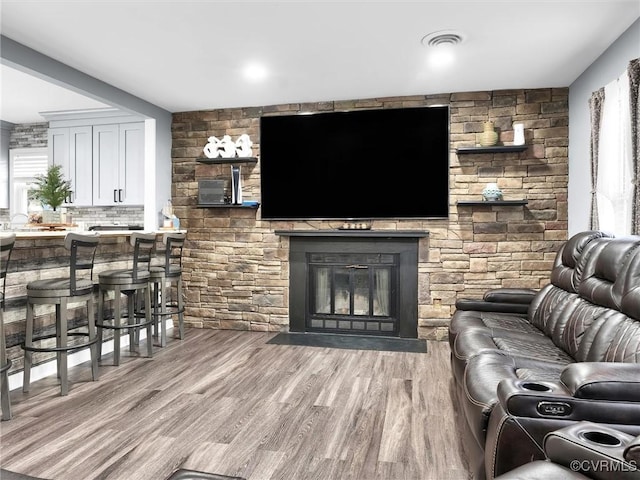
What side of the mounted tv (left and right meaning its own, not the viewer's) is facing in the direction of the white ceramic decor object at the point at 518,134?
left

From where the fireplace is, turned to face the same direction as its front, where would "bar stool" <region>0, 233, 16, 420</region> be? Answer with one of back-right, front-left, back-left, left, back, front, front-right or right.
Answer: front-right

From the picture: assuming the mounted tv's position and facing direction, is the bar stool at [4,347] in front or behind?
in front

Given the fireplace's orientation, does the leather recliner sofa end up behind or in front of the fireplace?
in front

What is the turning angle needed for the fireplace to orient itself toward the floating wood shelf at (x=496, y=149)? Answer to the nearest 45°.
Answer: approximately 90° to its left

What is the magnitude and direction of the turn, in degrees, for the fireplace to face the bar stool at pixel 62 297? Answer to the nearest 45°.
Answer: approximately 45° to its right

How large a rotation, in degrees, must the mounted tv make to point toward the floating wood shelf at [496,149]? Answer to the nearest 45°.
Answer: approximately 90° to its left

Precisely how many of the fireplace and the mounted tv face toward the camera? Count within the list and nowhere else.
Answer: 2

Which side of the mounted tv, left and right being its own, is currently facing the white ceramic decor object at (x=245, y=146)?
right

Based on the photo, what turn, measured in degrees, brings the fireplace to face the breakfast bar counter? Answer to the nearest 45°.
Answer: approximately 45° to its right
